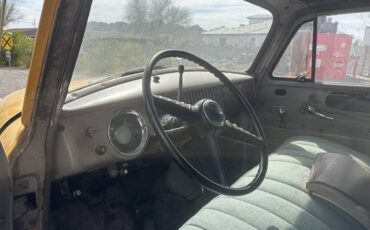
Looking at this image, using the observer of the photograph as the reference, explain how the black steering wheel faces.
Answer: facing the viewer and to the right of the viewer

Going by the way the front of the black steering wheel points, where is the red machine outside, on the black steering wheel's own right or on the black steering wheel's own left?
on the black steering wheel's own left
